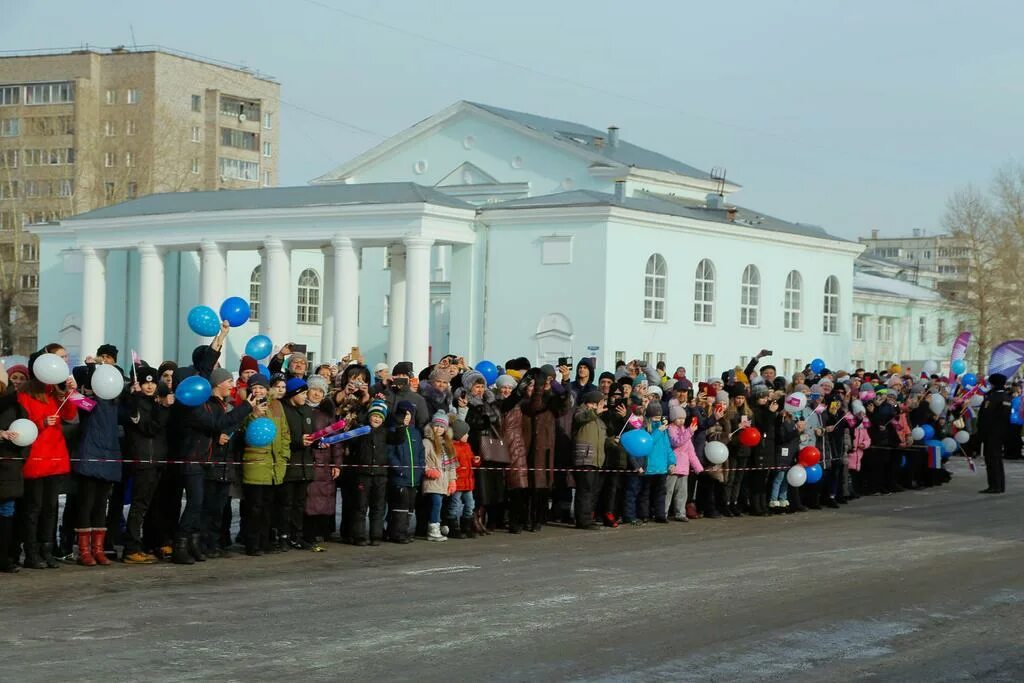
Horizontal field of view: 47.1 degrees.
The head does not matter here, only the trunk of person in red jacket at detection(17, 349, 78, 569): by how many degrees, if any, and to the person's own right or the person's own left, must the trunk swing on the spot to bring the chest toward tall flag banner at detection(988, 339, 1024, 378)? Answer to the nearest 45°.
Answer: approximately 90° to the person's own left

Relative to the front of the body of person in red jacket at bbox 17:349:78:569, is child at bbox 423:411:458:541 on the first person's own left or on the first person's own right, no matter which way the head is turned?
on the first person's own left
